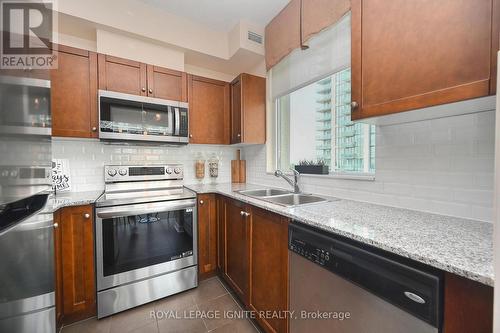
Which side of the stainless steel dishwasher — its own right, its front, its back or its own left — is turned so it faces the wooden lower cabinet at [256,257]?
right

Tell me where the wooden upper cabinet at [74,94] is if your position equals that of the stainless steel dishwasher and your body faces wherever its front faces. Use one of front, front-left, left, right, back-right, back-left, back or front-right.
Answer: front-right

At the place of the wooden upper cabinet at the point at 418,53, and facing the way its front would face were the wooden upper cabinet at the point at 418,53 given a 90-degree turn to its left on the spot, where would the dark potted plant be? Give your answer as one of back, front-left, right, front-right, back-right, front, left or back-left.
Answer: back

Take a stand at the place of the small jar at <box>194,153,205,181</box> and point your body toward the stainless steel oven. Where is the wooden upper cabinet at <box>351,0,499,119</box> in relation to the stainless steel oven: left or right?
left

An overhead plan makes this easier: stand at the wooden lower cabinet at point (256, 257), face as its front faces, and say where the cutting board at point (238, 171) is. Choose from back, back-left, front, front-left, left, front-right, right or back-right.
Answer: back-right

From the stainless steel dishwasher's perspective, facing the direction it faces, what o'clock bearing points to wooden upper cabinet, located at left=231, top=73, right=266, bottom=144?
The wooden upper cabinet is roughly at 3 o'clock from the stainless steel dishwasher.

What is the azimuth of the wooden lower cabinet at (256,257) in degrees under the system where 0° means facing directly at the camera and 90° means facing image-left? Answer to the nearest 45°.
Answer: approximately 45°

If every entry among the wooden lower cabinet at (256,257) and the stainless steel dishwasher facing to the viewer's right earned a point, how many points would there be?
0

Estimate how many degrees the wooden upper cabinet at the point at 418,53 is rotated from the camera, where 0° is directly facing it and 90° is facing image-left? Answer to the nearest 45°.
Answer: approximately 45°
